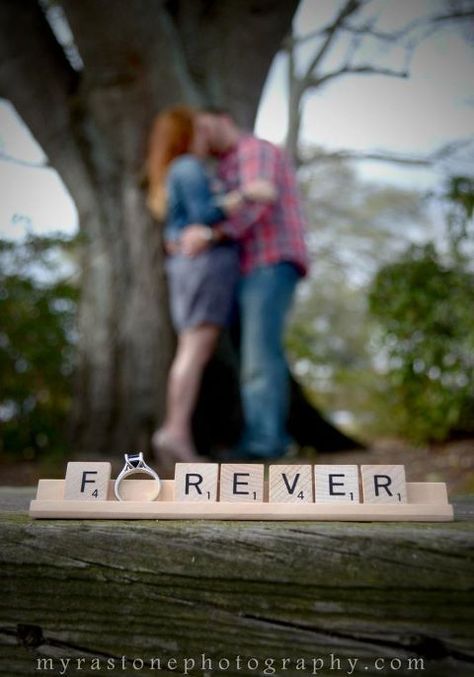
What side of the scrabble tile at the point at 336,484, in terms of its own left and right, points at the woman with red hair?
back

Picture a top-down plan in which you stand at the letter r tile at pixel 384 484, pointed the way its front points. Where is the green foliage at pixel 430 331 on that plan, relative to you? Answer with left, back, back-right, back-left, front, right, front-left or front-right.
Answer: back

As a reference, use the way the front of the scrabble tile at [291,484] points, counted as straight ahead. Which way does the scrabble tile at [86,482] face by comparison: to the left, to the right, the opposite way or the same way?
the same way

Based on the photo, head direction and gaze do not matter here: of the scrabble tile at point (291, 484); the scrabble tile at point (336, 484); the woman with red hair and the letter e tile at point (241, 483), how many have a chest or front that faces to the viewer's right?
1

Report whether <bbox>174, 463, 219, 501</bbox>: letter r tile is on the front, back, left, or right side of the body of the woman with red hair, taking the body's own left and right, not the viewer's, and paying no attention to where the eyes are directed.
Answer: right

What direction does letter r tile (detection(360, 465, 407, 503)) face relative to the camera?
toward the camera

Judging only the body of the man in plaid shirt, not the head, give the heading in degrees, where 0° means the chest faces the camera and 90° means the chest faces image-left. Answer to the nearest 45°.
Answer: approximately 90°

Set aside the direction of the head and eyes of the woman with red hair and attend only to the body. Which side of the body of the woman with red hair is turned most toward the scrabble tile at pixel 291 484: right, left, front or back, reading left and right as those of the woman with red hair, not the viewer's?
right

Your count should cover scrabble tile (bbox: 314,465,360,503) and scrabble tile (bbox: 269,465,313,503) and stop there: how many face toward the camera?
2

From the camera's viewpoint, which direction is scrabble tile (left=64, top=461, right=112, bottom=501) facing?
toward the camera

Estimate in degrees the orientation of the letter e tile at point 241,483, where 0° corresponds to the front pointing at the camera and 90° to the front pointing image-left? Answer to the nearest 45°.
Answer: approximately 0°

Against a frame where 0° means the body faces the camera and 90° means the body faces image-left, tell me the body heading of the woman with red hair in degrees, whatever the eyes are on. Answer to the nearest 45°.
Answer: approximately 270°

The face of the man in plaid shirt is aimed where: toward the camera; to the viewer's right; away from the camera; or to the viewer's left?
to the viewer's left

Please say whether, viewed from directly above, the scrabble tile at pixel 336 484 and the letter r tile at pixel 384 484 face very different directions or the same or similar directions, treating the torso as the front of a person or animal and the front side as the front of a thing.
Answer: same or similar directions

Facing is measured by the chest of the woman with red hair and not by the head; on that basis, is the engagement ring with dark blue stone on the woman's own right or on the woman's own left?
on the woman's own right

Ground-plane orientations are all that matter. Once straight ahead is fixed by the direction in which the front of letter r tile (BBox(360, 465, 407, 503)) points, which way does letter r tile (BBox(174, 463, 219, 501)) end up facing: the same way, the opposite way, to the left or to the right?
the same way
